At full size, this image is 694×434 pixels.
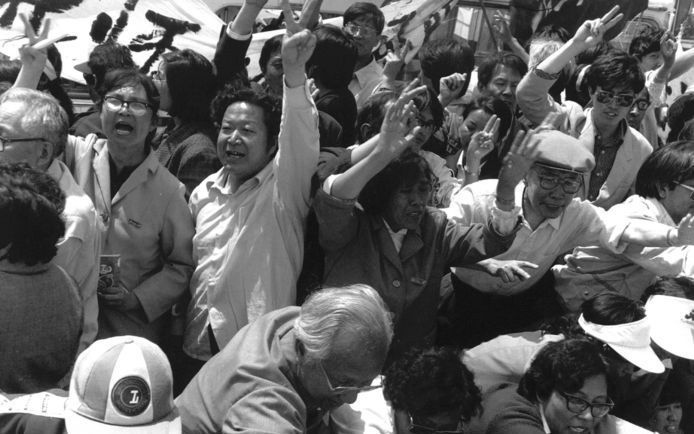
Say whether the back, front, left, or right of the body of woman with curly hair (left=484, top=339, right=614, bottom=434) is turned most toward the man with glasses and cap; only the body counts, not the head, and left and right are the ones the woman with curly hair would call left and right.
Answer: back

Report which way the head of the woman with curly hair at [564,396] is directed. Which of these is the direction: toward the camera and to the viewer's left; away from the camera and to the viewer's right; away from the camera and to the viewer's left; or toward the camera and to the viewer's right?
toward the camera and to the viewer's right

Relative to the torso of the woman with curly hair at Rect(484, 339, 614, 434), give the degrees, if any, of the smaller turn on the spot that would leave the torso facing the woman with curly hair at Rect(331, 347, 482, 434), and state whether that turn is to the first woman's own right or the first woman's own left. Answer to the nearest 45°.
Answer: approximately 90° to the first woman's own right

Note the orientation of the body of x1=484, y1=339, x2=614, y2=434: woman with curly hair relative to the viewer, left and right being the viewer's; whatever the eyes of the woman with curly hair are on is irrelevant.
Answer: facing the viewer and to the right of the viewer
